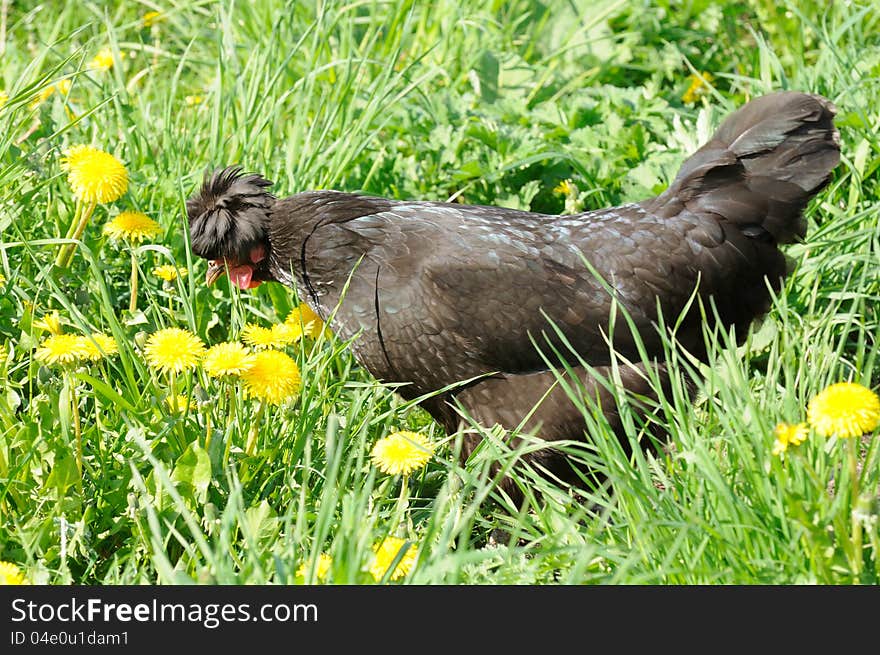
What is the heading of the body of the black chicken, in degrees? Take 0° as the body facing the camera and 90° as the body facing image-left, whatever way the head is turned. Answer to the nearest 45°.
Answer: approximately 90°

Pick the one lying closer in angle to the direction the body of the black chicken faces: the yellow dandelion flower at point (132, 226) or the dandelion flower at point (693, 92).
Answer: the yellow dandelion flower

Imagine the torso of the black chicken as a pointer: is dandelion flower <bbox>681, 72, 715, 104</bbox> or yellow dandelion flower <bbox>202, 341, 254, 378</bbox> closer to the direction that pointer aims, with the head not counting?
the yellow dandelion flower

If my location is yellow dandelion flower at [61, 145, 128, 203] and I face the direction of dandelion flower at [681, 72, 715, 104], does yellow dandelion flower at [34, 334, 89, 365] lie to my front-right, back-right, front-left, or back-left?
back-right

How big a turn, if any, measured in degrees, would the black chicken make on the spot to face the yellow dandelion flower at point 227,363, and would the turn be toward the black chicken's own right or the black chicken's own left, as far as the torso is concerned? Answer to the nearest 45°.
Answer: approximately 45° to the black chicken's own left

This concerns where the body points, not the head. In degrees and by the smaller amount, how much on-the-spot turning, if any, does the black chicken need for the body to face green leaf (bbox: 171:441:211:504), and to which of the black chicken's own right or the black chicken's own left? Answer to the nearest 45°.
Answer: approximately 45° to the black chicken's own left

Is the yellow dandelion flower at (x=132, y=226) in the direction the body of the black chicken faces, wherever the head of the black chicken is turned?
yes

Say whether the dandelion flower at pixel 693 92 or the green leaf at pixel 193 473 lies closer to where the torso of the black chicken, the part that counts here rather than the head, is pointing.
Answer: the green leaf

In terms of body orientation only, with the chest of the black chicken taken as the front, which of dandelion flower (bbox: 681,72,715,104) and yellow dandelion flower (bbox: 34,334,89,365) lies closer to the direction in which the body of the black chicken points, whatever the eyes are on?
the yellow dandelion flower
